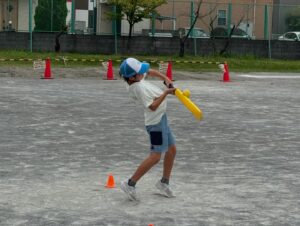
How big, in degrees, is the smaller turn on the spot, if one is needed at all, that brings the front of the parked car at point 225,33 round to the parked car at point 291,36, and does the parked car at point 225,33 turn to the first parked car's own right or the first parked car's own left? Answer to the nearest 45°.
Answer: approximately 45° to the first parked car's own left

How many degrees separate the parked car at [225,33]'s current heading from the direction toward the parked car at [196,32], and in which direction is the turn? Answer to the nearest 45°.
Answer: approximately 135° to its right

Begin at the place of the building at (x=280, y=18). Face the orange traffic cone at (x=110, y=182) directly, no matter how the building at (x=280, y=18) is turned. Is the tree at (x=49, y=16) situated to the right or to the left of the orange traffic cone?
right
